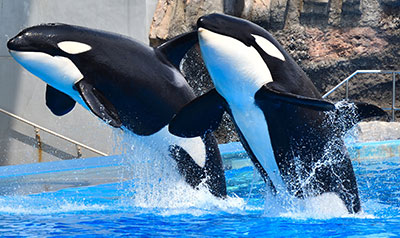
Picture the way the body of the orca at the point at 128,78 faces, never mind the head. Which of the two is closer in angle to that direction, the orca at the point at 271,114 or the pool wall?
the pool wall

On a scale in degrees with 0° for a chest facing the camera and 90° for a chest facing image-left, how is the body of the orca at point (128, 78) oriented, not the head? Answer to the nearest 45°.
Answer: approximately 90°

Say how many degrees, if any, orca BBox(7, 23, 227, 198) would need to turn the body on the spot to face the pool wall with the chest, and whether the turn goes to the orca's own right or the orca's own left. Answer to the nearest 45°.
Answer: approximately 90° to the orca's own right

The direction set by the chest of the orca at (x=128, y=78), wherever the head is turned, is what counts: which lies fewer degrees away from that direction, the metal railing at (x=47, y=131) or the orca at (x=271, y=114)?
the metal railing

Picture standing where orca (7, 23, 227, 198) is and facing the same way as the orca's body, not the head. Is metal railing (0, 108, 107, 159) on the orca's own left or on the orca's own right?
on the orca's own right
